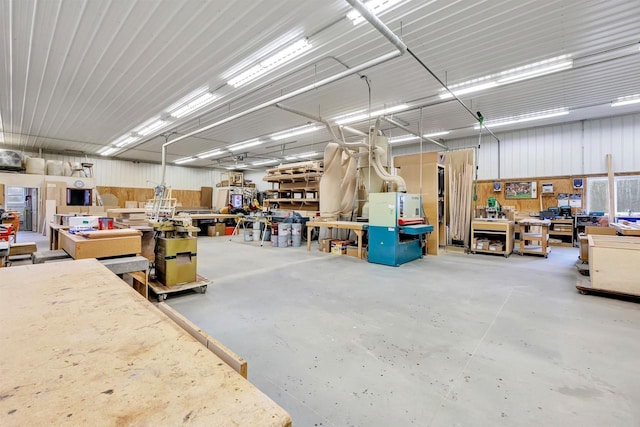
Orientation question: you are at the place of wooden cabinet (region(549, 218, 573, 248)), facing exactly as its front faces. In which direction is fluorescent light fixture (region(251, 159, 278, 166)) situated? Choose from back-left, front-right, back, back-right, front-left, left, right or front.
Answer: right

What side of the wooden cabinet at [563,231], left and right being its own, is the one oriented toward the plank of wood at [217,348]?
front

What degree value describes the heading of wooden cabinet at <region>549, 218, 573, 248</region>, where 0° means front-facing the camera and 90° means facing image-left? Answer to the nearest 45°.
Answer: approximately 0°

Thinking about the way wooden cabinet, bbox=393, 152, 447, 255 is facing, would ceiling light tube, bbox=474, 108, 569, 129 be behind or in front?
in front

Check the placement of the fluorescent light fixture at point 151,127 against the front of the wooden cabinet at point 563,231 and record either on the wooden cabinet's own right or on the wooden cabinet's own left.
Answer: on the wooden cabinet's own right
